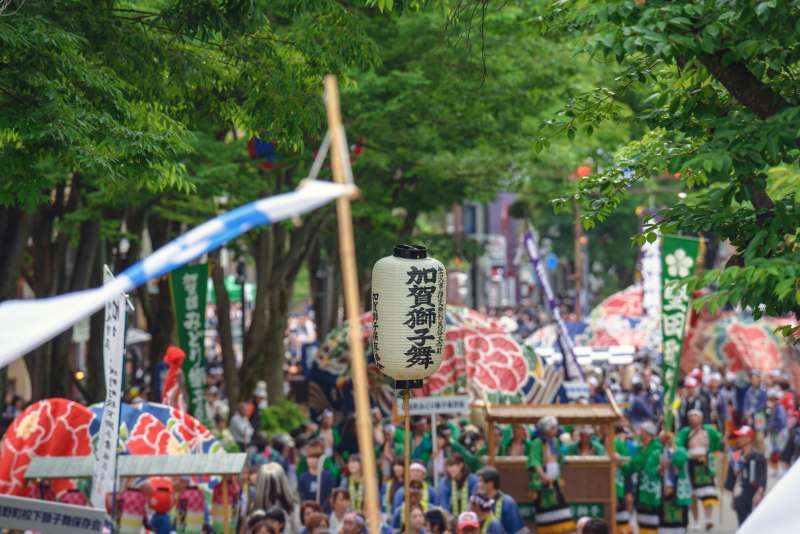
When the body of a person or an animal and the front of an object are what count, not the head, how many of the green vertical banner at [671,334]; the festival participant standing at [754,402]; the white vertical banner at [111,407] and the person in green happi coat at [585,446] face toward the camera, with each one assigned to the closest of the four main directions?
4

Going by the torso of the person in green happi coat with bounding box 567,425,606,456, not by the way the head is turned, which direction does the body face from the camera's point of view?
toward the camera

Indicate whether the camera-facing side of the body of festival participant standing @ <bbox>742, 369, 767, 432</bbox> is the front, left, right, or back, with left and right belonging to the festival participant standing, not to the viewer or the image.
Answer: front

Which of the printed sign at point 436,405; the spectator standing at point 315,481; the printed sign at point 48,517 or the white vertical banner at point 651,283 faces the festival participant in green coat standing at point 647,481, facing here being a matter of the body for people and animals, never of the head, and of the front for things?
the white vertical banner

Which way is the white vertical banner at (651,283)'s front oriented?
toward the camera

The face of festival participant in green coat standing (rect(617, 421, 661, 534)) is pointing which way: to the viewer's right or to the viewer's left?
to the viewer's left

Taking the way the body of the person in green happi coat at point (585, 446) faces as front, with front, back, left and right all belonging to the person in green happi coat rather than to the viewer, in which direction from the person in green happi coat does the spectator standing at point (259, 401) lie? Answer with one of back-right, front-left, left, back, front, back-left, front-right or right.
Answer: back-right

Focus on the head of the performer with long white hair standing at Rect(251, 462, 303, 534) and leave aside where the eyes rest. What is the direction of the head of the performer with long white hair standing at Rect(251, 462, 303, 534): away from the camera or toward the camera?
away from the camera

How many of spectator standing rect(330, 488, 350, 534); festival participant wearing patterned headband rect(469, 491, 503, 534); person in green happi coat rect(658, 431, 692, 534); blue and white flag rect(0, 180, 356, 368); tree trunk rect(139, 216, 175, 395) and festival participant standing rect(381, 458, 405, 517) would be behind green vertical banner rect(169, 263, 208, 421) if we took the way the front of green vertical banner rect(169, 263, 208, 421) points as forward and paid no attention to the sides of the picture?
1

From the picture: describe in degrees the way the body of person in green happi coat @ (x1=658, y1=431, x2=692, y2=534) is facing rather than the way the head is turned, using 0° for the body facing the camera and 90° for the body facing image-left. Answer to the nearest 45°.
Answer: approximately 45°

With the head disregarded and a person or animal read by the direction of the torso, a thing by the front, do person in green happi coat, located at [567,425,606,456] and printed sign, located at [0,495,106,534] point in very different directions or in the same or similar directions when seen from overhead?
same or similar directions
